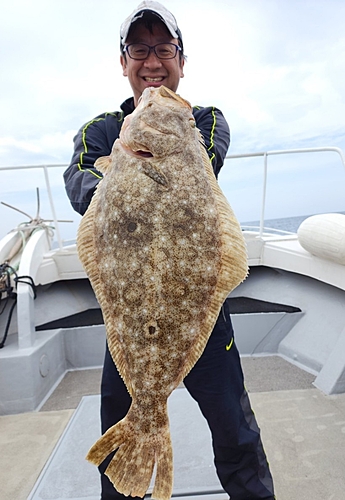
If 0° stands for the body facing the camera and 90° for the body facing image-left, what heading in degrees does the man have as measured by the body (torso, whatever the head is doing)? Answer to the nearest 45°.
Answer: approximately 0°

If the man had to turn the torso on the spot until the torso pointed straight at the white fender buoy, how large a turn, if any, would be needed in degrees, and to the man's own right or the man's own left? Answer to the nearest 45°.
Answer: approximately 135° to the man's own left
